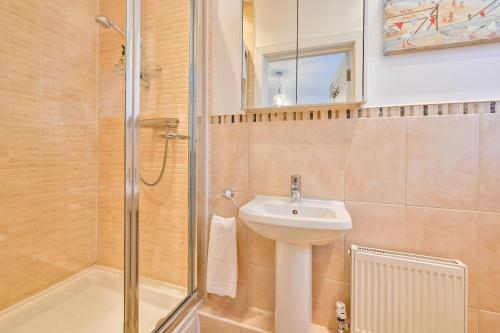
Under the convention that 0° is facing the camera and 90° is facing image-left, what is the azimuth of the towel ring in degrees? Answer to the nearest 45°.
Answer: approximately 0°

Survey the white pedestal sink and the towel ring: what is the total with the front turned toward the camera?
2

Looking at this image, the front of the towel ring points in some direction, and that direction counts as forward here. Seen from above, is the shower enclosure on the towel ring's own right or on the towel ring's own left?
on the towel ring's own right

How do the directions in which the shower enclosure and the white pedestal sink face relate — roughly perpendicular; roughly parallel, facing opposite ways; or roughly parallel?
roughly perpendicular
